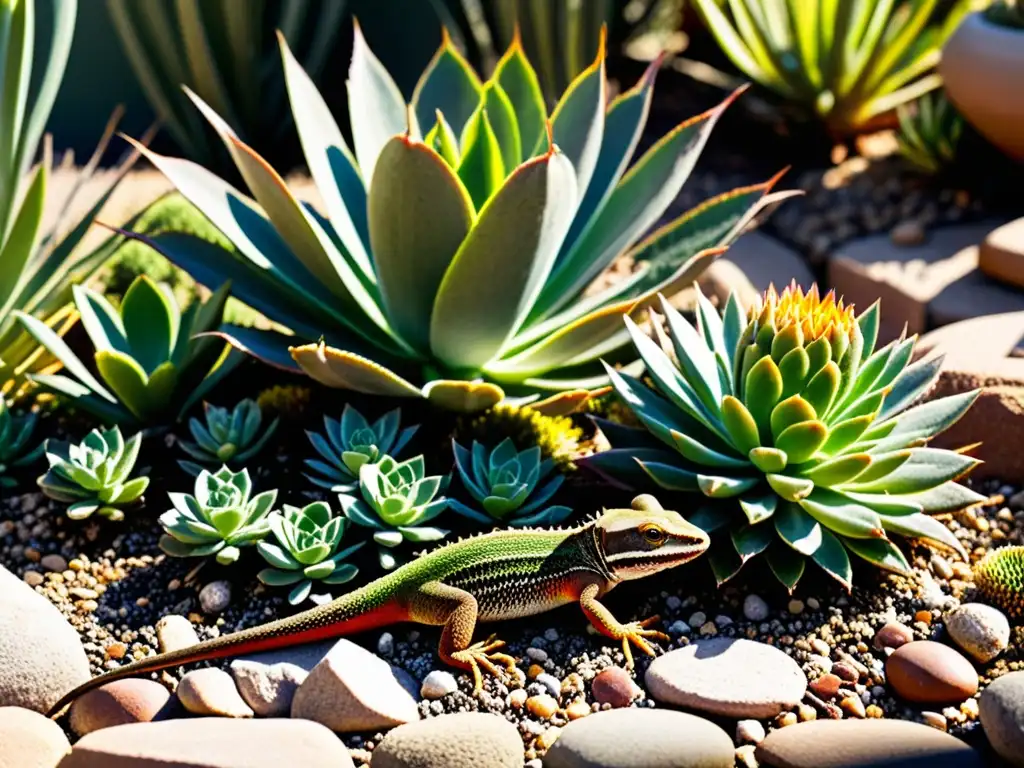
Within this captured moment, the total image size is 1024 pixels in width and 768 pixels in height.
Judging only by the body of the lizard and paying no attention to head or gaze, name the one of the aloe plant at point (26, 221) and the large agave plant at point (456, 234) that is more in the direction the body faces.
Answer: the large agave plant

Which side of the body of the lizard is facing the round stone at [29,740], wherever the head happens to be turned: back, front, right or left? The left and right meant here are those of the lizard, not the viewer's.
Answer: back

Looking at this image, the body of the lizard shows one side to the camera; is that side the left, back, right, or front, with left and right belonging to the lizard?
right

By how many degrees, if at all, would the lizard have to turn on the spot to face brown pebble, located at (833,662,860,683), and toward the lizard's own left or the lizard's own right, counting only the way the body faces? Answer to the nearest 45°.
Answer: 0° — it already faces it

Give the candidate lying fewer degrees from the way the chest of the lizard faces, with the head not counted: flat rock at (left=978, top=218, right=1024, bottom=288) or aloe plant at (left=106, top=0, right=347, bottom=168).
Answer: the flat rock

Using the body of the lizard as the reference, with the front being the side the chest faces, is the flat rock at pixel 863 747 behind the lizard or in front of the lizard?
in front

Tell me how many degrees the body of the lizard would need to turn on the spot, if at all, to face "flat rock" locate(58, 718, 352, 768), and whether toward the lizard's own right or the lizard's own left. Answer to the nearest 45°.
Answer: approximately 135° to the lizard's own right

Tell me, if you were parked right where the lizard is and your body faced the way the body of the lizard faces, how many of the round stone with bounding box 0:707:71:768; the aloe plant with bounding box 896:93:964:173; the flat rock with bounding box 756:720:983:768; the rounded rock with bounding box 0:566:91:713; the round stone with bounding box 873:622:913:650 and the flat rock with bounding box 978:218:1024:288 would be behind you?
2

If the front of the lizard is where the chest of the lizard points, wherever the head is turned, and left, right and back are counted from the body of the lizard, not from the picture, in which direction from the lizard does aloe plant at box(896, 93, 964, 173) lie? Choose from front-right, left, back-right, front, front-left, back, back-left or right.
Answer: front-left

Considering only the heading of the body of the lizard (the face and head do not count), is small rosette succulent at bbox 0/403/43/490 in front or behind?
behind
